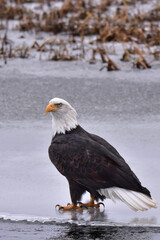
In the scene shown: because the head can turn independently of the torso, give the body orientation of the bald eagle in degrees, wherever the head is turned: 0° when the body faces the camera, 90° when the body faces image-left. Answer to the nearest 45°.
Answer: approximately 90°
